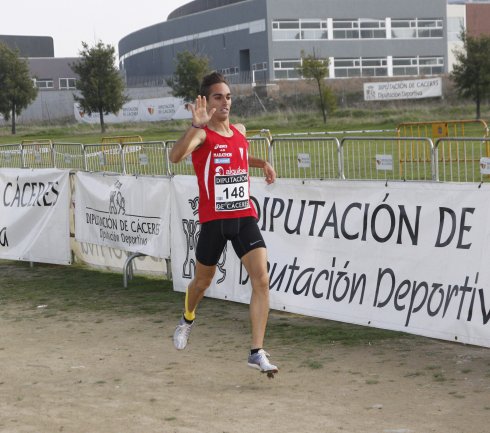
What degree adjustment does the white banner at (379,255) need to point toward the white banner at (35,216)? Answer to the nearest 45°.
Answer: approximately 90° to its right

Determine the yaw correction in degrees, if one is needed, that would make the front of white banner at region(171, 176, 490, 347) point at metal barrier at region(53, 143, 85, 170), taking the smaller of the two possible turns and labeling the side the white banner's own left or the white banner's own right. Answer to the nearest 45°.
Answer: approximately 90° to the white banner's own right

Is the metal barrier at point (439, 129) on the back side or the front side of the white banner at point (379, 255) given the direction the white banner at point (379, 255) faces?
on the back side

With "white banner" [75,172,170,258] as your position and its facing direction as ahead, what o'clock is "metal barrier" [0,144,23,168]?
The metal barrier is roughly at 4 o'clock from the white banner.

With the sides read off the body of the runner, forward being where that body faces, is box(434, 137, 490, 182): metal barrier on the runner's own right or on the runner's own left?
on the runner's own left

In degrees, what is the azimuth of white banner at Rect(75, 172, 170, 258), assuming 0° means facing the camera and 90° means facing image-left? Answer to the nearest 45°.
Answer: approximately 45°

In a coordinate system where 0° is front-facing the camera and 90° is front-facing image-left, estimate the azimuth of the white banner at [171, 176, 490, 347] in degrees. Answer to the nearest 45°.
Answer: approximately 45°

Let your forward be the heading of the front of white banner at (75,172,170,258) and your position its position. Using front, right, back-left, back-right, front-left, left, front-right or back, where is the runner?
front-left

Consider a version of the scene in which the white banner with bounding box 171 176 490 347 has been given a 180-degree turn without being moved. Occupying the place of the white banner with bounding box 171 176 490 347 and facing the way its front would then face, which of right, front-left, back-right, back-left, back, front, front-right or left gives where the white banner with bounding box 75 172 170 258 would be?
left
